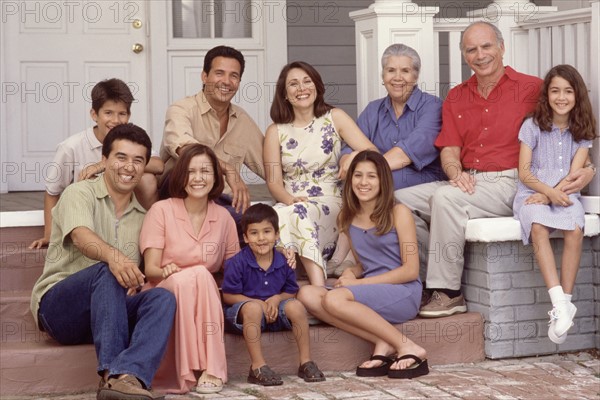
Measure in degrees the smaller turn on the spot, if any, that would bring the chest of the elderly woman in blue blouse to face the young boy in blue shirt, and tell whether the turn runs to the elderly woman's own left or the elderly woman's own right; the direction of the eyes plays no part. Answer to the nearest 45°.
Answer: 0° — they already face them

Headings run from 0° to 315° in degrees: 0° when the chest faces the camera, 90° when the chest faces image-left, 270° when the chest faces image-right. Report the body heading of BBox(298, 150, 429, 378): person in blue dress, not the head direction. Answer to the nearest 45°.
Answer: approximately 45°

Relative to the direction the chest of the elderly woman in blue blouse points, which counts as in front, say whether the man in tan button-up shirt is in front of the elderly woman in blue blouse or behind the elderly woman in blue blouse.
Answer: in front

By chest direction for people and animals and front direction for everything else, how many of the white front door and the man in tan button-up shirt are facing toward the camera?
2

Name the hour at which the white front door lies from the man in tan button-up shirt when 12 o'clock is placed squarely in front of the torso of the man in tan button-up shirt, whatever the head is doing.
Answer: The white front door is roughly at 5 o'clock from the man in tan button-up shirt.

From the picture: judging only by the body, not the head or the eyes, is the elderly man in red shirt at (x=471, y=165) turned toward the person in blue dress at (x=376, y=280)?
yes

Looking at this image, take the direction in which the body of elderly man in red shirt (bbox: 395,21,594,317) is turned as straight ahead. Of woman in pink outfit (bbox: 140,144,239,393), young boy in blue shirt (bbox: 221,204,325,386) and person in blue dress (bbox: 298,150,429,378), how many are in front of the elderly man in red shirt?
3

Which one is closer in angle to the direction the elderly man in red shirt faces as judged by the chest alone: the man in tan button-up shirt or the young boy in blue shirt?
the young boy in blue shirt

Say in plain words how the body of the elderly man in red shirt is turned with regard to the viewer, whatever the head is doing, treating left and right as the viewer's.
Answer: facing the viewer and to the left of the viewer
